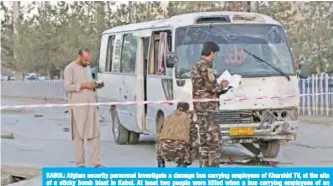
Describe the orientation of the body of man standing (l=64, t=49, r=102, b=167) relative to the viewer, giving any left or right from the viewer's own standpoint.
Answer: facing the viewer and to the right of the viewer

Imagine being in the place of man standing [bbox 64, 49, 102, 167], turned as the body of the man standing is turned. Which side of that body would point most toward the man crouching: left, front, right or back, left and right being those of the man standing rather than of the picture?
front

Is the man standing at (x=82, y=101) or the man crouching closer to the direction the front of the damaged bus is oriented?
the man crouching

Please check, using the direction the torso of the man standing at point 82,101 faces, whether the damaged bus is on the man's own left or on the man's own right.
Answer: on the man's own left

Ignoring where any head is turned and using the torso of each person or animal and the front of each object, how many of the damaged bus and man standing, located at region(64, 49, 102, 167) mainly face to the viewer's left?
0

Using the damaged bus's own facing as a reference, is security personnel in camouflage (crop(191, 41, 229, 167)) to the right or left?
on its right

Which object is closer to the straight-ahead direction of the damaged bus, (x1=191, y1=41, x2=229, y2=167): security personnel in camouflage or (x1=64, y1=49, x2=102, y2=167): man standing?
the security personnel in camouflage

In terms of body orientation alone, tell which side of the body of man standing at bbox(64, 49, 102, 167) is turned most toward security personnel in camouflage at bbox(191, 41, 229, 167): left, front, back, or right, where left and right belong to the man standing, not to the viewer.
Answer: front
